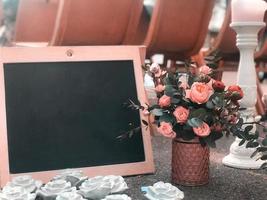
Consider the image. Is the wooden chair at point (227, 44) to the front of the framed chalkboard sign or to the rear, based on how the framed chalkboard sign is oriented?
to the rear

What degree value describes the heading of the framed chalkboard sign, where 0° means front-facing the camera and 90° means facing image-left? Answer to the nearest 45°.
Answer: approximately 0°
